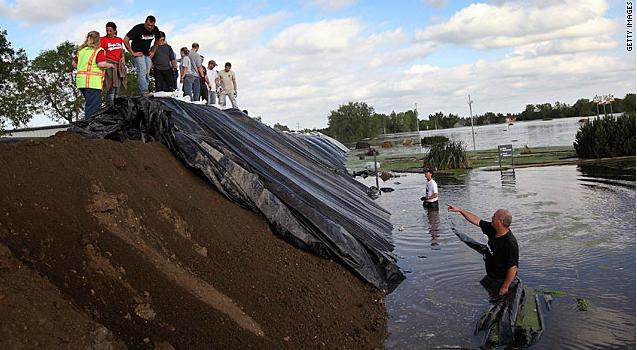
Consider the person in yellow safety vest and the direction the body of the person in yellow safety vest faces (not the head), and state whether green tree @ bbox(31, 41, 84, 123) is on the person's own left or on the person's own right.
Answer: on the person's own left

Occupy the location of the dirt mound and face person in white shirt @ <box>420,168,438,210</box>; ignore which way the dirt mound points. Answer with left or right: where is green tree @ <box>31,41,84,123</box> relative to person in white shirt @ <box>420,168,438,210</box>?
left

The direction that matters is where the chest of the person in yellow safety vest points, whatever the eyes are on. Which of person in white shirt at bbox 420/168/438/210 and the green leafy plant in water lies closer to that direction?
the person in white shirt

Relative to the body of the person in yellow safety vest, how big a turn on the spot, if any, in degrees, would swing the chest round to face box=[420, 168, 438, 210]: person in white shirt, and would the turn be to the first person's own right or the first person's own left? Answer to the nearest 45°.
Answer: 0° — they already face them
